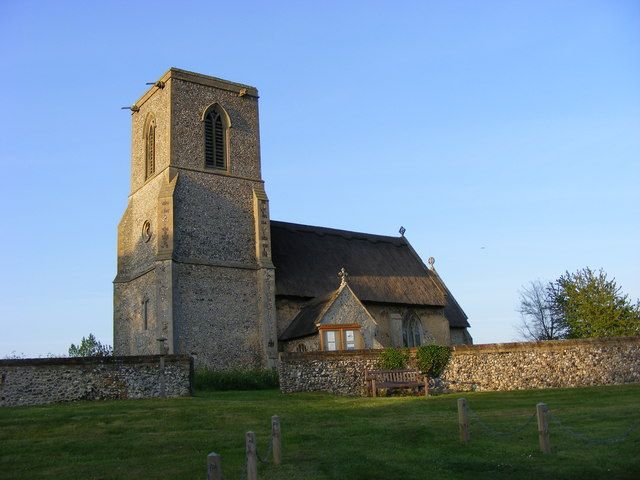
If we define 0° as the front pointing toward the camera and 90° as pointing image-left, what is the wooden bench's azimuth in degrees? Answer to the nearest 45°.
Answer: approximately 0°

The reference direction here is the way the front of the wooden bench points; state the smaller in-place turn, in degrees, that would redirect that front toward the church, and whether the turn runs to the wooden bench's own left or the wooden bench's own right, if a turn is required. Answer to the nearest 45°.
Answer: approximately 135° to the wooden bench's own right

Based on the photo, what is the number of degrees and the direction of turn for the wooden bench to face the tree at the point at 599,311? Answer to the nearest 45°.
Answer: approximately 135° to its left

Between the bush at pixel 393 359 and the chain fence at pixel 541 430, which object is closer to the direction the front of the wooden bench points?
the chain fence

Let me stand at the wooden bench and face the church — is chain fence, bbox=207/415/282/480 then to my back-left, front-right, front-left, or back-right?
back-left

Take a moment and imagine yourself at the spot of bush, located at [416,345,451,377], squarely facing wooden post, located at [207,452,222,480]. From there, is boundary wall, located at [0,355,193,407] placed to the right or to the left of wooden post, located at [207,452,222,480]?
right

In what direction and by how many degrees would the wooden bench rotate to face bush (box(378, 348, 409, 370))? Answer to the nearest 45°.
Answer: approximately 180°

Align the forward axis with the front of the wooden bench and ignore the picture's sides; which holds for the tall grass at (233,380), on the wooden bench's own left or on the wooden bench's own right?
on the wooden bench's own right

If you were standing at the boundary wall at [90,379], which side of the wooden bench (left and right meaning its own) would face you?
right
